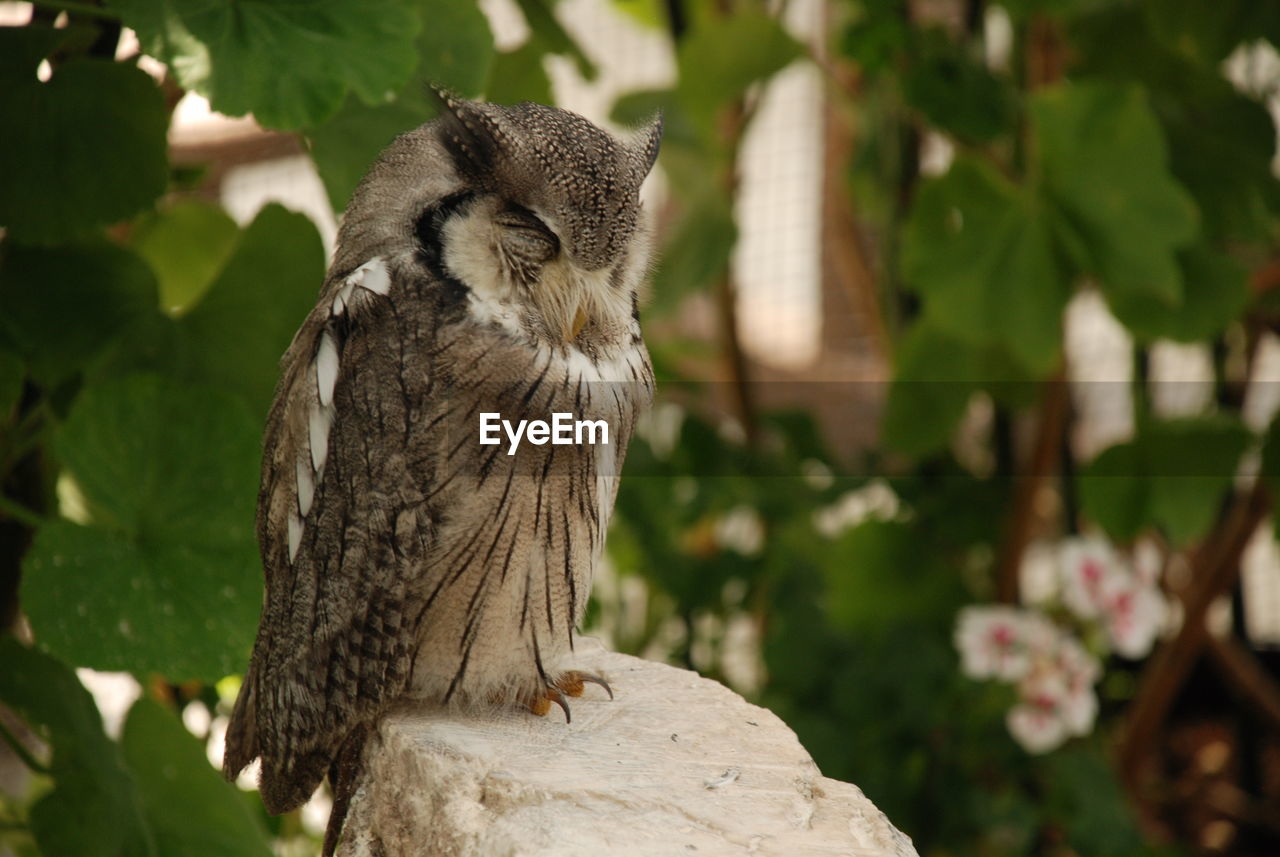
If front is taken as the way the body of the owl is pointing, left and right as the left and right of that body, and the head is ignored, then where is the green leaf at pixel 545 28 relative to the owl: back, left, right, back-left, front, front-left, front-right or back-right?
back-left

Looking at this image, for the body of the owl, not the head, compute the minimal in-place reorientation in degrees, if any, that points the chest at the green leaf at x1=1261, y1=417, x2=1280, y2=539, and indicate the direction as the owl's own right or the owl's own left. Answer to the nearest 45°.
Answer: approximately 90° to the owl's own left

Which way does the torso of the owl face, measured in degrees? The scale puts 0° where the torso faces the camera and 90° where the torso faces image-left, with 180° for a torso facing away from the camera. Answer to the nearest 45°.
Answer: approximately 315°

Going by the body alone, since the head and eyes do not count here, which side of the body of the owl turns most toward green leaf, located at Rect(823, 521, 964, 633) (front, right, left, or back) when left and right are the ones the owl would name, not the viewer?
left

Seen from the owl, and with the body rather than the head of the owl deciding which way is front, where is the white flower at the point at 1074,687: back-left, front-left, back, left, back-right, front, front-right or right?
left

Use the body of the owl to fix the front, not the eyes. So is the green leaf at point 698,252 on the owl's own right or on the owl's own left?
on the owl's own left

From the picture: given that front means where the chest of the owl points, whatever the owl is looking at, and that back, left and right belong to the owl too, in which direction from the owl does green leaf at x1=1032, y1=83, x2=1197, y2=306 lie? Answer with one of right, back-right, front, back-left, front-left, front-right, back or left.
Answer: left

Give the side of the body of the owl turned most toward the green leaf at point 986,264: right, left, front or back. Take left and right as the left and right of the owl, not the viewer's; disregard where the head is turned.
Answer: left

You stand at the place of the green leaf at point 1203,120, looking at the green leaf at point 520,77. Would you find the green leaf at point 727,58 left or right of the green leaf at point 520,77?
right
